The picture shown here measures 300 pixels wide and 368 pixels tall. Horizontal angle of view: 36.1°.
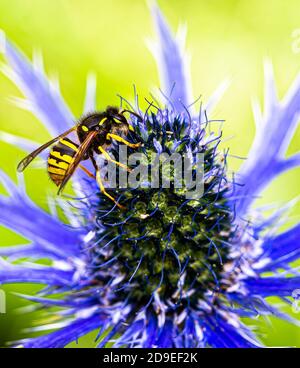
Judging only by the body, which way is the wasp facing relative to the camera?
to the viewer's right
